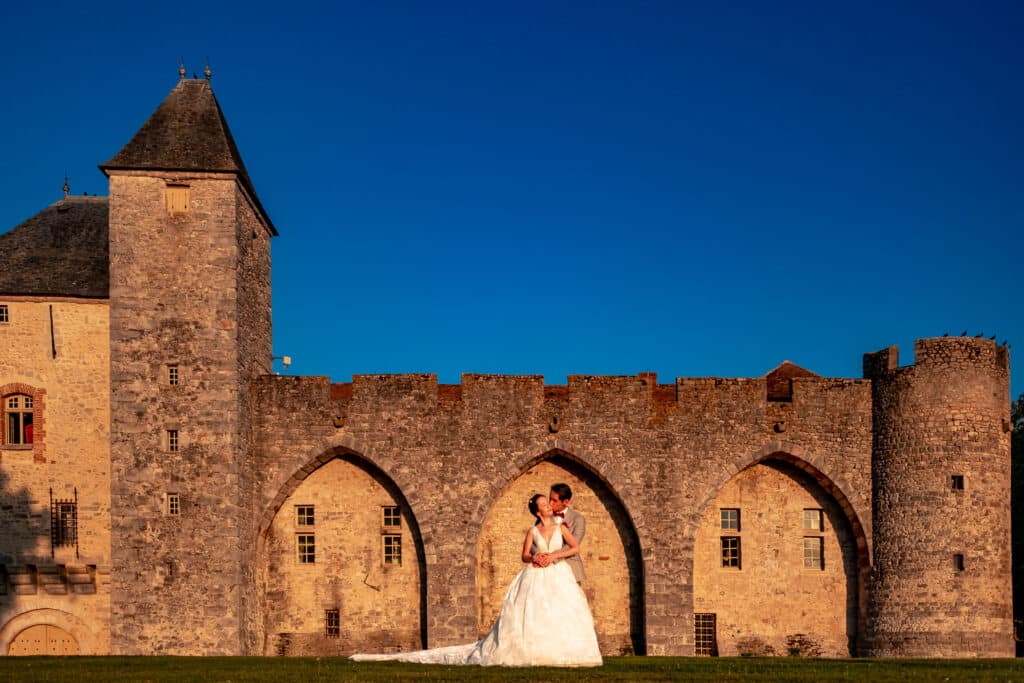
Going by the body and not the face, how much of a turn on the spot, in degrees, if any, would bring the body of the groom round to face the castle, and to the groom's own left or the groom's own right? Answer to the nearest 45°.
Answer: approximately 135° to the groom's own right

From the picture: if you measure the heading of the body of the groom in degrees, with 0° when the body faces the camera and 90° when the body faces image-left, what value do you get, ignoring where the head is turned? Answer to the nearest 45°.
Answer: approximately 45°

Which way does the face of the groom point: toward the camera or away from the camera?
toward the camera

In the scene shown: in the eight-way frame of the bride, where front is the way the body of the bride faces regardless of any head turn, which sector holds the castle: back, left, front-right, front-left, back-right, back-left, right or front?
back-left

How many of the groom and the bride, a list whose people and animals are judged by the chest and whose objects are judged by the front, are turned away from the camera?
0
